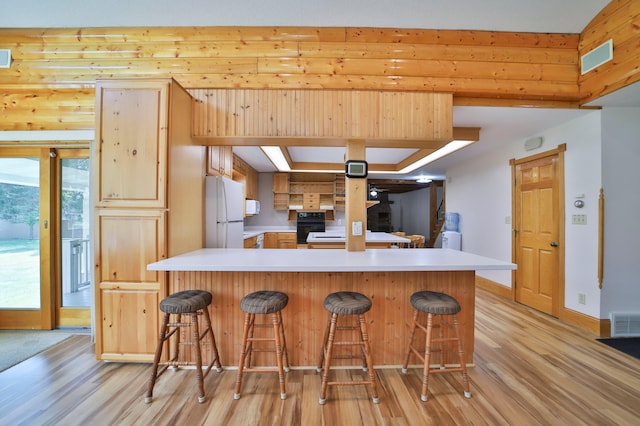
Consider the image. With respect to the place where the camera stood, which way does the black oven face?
facing the viewer

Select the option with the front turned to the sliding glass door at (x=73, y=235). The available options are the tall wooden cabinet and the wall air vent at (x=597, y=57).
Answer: the wall air vent

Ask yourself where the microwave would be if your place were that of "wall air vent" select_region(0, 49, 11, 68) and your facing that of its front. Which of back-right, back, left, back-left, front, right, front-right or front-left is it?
left

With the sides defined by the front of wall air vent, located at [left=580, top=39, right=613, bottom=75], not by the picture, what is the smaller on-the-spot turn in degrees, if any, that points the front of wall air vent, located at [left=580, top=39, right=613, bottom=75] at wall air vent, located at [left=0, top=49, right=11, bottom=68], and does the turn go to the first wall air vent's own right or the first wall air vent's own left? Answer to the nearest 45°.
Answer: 0° — it already faces it

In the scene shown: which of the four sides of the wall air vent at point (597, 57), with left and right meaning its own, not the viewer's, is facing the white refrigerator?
front

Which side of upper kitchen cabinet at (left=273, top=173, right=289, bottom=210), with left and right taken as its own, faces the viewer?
front

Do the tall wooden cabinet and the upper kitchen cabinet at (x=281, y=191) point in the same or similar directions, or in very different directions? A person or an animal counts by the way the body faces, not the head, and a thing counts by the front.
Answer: same or similar directions

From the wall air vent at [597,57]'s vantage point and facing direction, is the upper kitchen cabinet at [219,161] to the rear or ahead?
ahead

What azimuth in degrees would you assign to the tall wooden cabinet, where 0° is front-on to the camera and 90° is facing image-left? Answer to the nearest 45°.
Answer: approximately 0°

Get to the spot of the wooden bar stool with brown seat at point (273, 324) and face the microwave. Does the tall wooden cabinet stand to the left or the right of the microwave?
left

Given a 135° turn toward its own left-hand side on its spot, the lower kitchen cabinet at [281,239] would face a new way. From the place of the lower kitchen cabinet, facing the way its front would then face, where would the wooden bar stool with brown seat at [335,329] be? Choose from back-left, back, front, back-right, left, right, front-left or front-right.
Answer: back-right

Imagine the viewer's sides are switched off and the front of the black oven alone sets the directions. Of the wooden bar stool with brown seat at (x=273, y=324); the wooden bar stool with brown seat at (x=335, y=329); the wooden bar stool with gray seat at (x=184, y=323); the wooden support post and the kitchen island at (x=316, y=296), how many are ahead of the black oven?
5

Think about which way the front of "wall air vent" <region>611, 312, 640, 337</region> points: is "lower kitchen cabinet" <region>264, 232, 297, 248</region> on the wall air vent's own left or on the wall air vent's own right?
on the wall air vent's own right
